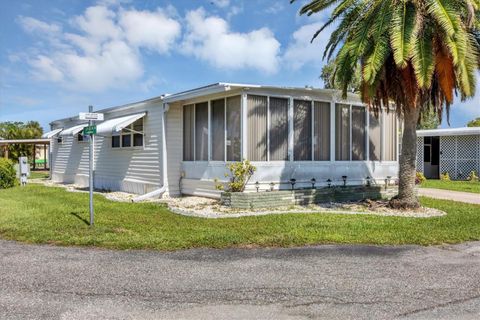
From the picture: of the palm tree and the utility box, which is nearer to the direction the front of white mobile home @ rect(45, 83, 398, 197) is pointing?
the palm tree

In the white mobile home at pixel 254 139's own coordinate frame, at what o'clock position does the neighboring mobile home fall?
The neighboring mobile home is roughly at 9 o'clock from the white mobile home.

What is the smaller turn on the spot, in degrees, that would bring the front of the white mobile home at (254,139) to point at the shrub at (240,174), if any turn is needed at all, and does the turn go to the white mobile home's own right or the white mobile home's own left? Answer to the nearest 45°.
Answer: approximately 45° to the white mobile home's own right

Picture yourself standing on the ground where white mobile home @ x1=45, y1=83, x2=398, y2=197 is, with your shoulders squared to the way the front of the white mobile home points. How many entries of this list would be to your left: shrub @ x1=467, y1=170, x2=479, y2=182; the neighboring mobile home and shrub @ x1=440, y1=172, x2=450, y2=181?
3

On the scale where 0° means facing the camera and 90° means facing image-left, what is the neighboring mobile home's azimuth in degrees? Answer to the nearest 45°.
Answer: approximately 0°

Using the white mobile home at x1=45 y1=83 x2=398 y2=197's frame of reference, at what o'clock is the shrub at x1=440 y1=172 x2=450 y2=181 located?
The shrub is roughly at 9 o'clock from the white mobile home.
